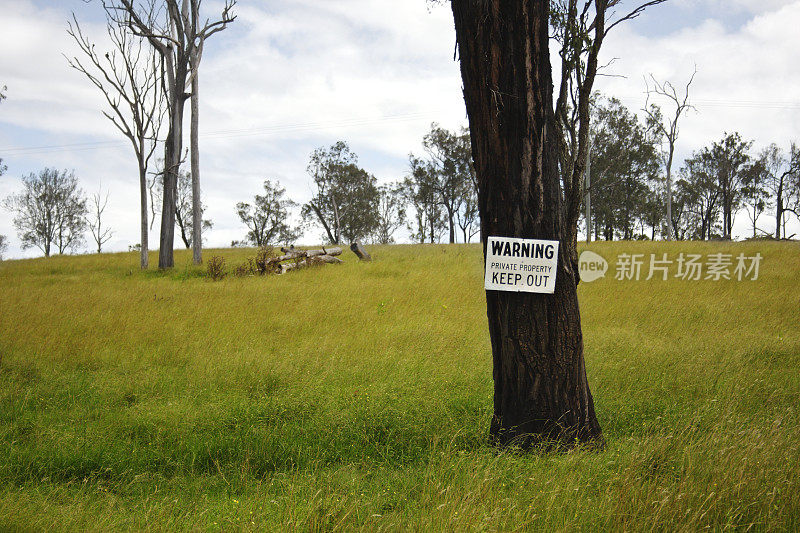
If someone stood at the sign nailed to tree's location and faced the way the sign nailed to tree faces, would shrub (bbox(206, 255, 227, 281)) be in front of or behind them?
behind

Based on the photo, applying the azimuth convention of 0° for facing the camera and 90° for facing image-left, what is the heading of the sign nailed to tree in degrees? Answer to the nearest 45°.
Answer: approximately 0°
